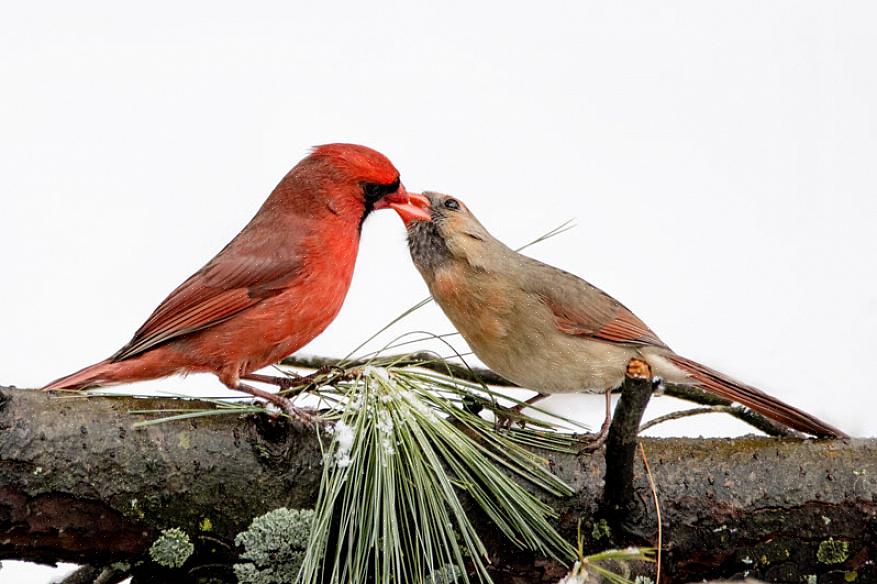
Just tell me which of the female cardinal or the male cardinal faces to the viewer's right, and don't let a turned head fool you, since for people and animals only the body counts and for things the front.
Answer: the male cardinal

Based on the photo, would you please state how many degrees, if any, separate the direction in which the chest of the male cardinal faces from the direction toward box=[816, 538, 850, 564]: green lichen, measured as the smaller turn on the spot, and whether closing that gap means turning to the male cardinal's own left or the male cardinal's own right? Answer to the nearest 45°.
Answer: approximately 45° to the male cardinal's own right

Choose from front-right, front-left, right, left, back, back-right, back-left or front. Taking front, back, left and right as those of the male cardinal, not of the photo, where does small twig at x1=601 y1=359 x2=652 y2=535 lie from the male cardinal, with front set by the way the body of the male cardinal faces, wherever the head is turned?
front-right

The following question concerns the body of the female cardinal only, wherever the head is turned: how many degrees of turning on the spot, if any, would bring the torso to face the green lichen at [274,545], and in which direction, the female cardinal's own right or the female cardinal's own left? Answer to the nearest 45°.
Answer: approximately 45° to the female cardinal's own left

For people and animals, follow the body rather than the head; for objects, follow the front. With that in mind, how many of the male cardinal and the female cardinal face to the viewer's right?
1

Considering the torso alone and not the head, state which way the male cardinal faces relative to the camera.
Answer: to the viewer's right

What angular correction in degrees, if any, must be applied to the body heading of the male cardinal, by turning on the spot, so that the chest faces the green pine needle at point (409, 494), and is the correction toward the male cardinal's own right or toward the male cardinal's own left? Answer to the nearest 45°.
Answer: approximately 45° to the male cardinal's own right

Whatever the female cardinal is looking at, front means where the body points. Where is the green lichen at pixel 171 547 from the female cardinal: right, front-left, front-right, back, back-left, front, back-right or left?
front-left

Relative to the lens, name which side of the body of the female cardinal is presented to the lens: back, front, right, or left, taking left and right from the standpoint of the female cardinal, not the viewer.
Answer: left

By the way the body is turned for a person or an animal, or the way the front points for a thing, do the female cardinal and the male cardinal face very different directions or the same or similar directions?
very different directions
